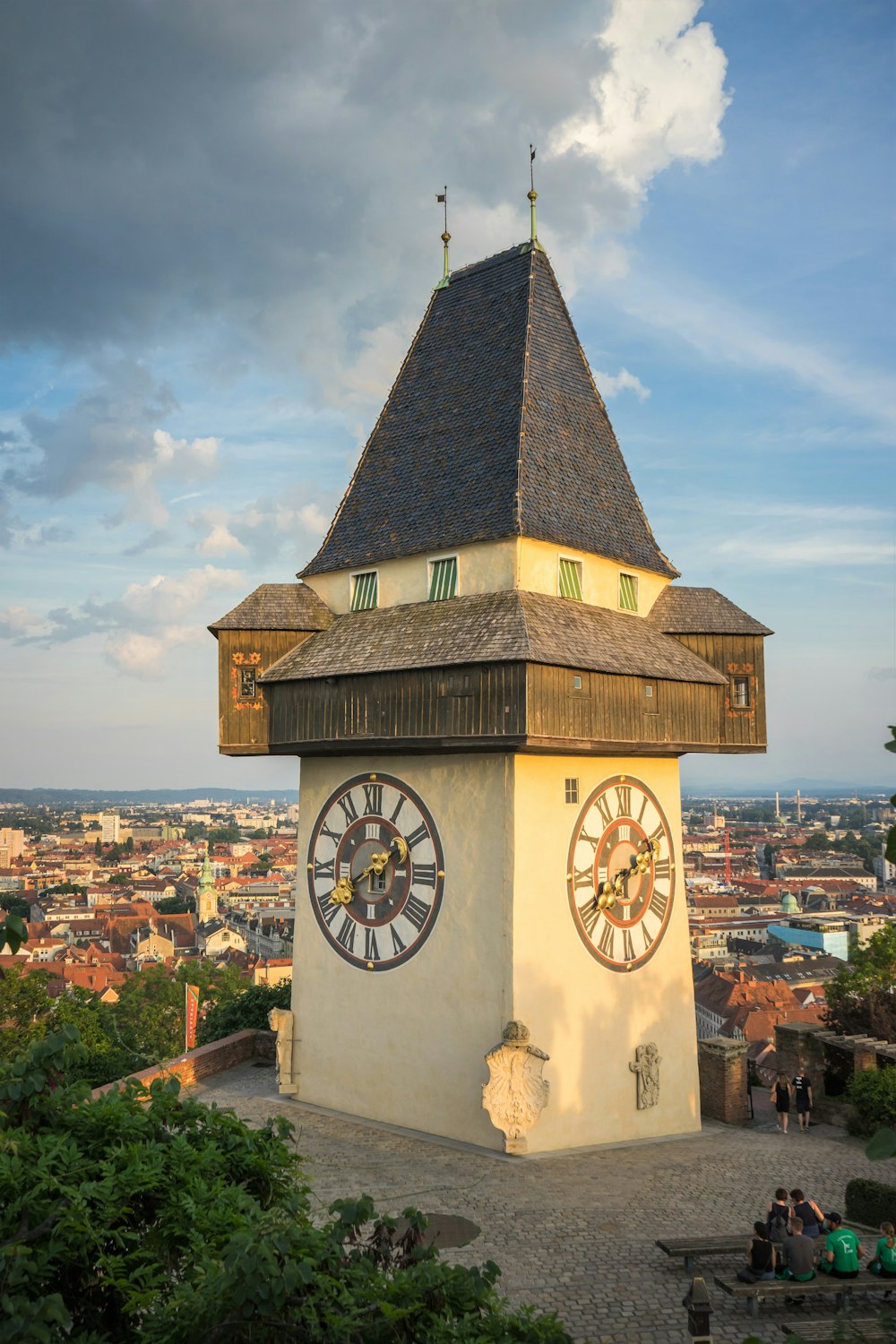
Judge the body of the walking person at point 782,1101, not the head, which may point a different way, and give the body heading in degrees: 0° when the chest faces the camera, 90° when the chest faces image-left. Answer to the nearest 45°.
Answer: approximately 180°

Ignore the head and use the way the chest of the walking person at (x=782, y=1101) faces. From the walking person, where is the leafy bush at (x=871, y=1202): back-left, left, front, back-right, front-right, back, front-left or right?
back

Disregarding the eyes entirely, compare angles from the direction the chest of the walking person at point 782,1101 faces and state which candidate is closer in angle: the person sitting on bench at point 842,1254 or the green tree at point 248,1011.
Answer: the green tree

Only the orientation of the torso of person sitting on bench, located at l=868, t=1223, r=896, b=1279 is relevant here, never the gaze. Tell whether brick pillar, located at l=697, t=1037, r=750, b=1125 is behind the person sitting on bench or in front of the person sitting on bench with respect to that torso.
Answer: in front

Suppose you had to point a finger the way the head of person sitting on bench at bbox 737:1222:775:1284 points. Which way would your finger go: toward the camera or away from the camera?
away from the camera

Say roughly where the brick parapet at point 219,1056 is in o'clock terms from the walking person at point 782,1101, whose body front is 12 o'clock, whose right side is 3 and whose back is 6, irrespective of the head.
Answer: The brick parapet is roughly at 9 o'clock from the walking person.

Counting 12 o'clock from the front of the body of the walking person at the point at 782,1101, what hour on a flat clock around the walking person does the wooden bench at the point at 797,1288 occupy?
The wooden bench is roughly at 6 o'clock from the walking person.

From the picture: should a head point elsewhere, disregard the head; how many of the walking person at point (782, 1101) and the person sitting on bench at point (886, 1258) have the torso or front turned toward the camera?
0

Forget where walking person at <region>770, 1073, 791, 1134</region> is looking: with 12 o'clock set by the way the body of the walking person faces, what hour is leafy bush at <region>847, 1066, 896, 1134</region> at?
The leafy bush is roughly at 3 o'clock from the walking person.

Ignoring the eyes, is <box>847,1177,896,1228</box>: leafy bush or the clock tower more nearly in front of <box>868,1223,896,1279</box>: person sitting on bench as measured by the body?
the clock tower

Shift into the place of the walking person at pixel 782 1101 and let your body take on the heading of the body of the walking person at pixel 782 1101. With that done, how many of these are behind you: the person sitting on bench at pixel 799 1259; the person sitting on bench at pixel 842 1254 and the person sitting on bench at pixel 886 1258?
3
